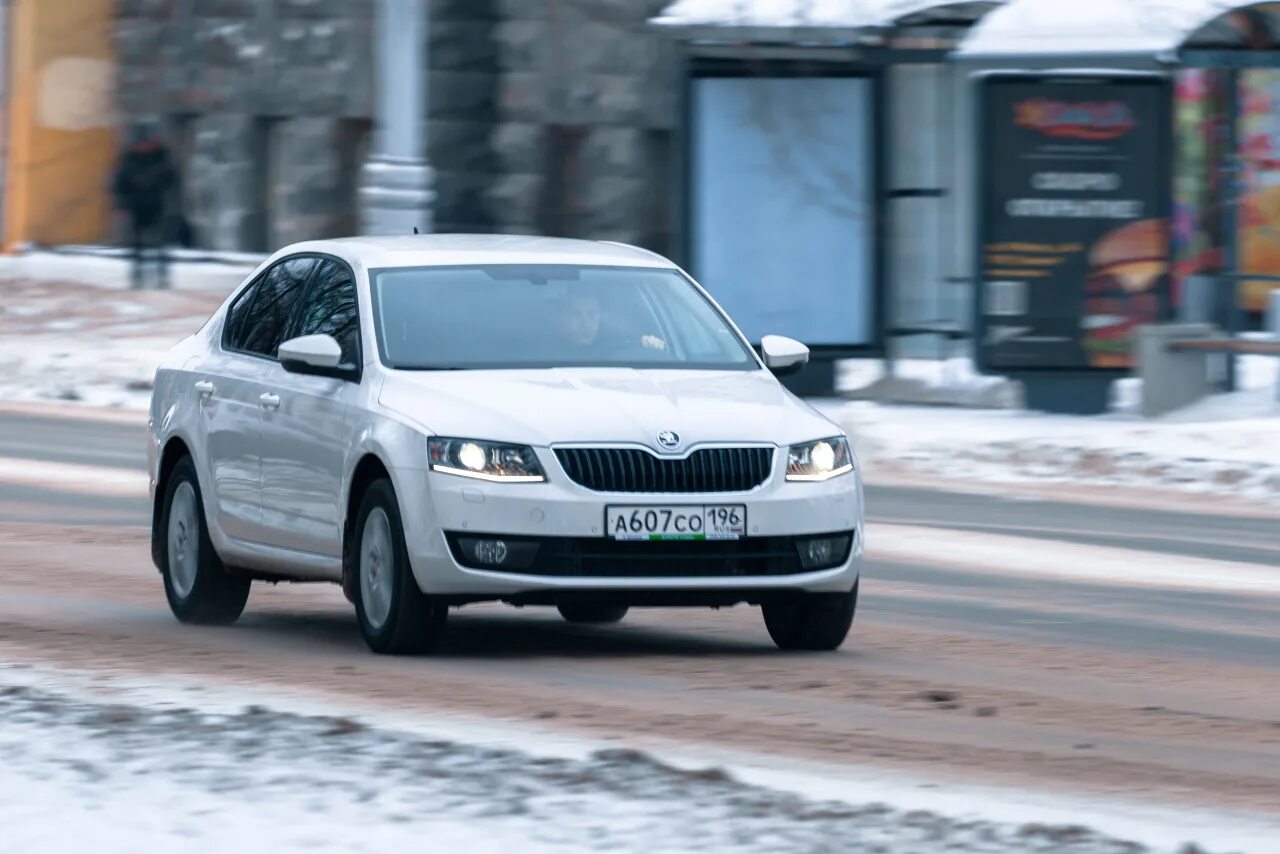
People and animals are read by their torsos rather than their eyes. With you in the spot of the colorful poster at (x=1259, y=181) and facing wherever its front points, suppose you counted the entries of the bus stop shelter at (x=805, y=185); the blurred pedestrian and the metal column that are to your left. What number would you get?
0

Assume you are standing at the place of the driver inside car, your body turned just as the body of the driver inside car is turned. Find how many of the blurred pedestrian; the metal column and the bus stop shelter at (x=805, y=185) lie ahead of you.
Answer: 0

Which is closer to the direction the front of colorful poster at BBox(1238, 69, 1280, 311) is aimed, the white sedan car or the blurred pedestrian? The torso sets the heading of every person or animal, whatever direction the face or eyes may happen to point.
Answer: the white sedan car

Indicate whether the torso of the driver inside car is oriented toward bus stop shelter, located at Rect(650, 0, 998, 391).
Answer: no

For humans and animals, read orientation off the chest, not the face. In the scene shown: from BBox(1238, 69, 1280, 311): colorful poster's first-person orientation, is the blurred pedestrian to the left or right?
on its right

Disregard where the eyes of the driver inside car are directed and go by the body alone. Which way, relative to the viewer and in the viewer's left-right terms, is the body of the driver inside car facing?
facing the viewer and to the right of the viewer

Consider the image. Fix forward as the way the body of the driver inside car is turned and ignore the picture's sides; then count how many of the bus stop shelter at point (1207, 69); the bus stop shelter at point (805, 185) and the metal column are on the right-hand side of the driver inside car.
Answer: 0

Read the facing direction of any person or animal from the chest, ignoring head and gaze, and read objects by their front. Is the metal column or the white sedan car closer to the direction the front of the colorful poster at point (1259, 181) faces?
the white sedan car

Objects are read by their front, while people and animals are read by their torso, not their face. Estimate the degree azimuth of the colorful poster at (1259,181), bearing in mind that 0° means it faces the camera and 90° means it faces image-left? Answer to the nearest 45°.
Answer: approximately 0°

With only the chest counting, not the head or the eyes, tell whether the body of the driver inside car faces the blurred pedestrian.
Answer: no

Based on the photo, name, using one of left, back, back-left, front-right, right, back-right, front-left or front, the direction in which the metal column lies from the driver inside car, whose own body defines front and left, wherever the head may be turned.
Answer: back-left

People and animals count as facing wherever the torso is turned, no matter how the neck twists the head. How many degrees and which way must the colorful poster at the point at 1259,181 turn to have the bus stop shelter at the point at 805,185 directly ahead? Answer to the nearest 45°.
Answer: approximately 45° to its right

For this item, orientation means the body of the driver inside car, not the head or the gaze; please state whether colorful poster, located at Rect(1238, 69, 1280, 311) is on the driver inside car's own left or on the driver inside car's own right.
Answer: on the driver inside car's own left

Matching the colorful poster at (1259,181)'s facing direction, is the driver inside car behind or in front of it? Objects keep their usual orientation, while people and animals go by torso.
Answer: in front

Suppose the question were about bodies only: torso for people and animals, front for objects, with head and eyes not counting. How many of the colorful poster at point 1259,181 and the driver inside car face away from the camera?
0

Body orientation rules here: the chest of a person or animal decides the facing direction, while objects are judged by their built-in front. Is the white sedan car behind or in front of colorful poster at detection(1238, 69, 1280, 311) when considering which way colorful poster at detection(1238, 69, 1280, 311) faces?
in front
